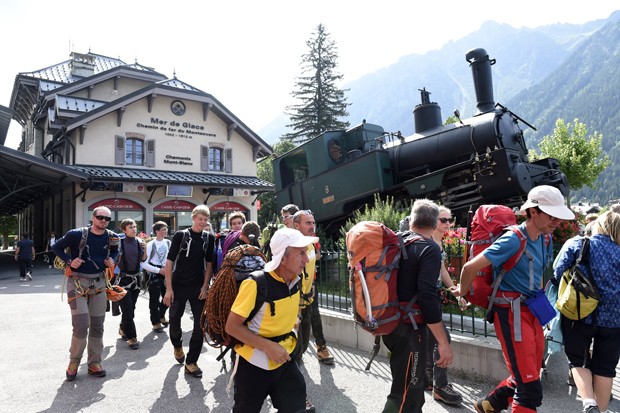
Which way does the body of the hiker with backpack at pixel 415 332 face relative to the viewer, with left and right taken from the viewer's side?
facing away from the viewer and to the right of the viewer

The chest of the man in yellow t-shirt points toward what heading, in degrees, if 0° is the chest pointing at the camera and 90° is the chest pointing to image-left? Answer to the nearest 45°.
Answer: approximately 315°

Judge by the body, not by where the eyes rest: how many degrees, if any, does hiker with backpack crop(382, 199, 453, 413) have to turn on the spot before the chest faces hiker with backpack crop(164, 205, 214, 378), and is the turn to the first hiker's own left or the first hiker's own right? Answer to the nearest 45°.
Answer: approximately 90° to the first hiker's own left

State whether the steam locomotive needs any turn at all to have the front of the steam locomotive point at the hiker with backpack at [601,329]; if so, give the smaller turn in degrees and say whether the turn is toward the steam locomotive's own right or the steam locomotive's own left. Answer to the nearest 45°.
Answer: approximately 45° to the steam locomotive's own right

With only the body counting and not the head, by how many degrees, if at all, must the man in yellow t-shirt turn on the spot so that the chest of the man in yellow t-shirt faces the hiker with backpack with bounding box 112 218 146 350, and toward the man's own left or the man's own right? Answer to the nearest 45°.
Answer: approximately 180°

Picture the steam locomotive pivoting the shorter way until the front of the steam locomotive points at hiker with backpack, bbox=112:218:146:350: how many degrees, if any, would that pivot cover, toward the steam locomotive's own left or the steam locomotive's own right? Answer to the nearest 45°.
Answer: approximately 90° to the steam locomotive's own right

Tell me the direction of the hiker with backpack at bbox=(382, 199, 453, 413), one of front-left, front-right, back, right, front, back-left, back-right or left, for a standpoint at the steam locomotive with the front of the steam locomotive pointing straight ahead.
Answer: front-right

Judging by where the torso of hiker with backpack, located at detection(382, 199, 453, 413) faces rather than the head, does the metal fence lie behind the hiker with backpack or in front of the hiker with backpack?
in front

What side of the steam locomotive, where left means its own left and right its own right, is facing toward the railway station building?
back

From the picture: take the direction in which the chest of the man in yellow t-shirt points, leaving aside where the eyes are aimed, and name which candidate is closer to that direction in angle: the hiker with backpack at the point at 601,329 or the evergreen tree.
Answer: the hiker with backpack

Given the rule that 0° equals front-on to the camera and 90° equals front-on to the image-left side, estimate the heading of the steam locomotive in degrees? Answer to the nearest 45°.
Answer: approximately 315°

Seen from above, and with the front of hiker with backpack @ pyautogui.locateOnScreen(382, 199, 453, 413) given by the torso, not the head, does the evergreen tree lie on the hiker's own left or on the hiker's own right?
on the hiker's own left
